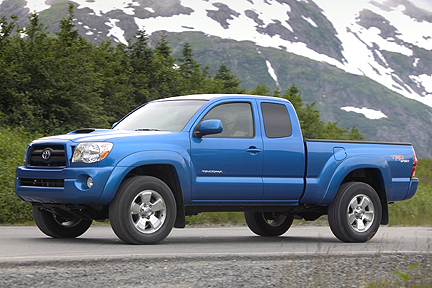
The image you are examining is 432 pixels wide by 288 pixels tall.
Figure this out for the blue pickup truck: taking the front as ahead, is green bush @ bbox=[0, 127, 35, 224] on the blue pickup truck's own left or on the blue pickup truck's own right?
on the blue pickup truck's own right

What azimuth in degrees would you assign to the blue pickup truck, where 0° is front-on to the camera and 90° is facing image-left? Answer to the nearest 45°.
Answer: approximately 45°
